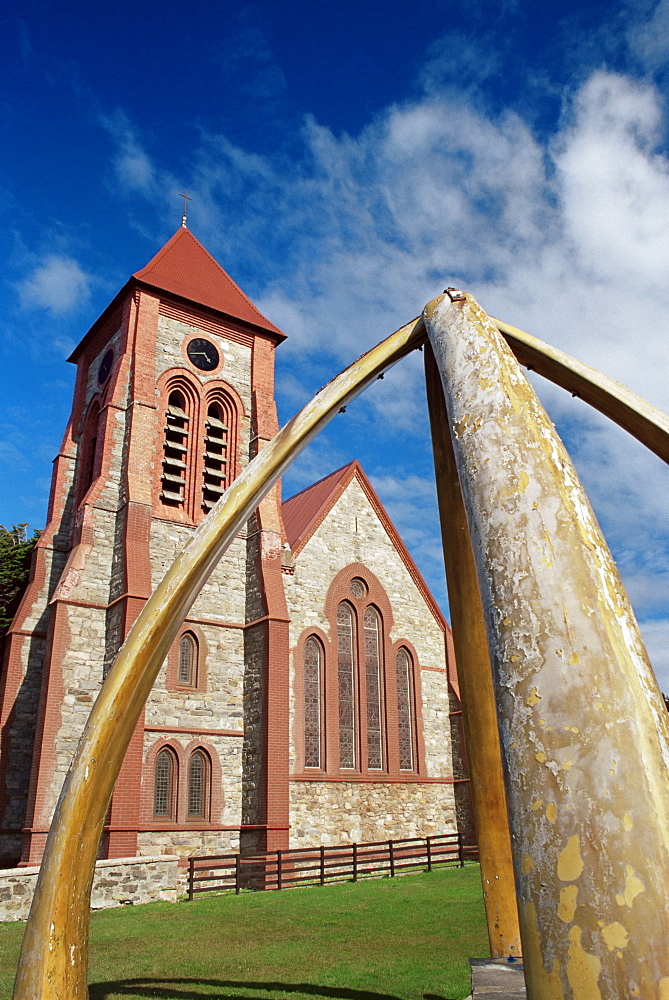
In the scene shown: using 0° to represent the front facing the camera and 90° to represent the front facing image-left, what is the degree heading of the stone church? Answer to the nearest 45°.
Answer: approximately 0°
